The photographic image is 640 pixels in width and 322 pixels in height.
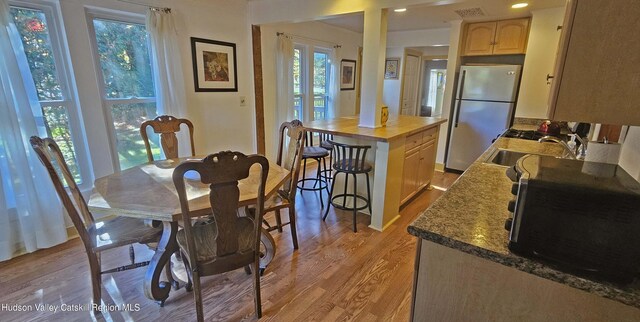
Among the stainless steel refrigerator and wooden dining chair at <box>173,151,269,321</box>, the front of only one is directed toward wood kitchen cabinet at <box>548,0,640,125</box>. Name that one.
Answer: the stainless steel refrigerator

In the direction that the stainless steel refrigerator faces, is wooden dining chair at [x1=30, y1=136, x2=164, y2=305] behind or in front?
in front

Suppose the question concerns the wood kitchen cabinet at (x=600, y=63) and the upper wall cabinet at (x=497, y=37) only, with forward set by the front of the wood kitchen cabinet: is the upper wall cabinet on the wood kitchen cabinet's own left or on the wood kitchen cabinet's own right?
on the wood kitchen cabinet's own right

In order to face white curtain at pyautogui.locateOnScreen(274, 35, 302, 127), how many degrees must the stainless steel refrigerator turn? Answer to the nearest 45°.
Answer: approximately 45° to its right

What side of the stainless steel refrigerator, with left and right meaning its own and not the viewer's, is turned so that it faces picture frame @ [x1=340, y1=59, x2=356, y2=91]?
right

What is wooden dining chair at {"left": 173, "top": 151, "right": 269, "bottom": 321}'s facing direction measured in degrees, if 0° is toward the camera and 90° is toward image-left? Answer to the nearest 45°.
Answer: approximately 180°

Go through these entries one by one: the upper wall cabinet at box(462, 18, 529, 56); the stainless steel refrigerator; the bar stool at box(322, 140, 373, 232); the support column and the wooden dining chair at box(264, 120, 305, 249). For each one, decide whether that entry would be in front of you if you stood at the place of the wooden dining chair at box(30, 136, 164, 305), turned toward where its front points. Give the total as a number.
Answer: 5

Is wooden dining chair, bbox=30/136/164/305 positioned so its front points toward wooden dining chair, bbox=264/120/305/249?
yes

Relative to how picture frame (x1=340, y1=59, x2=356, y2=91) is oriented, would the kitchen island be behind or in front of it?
in front

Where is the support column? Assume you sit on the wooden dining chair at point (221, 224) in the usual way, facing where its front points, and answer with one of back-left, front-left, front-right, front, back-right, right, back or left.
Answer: front-right

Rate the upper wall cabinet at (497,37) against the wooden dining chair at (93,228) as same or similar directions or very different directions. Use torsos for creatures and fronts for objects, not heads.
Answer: very different directions

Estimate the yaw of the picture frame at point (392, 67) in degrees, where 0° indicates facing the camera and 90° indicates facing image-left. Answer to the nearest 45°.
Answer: approximately 0°

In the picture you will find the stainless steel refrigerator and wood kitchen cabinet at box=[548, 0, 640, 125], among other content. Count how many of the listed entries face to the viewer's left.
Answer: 1

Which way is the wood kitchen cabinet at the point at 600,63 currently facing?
to the viewer's left

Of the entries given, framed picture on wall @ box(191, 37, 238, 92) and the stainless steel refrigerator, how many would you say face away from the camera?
0

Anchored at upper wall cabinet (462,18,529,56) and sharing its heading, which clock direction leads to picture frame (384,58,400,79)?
The picture frame is roughly at 4 o'clock from the upper wall cabinet.

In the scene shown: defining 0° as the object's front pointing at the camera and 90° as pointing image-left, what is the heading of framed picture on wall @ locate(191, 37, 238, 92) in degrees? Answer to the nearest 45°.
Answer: approximately 315°
